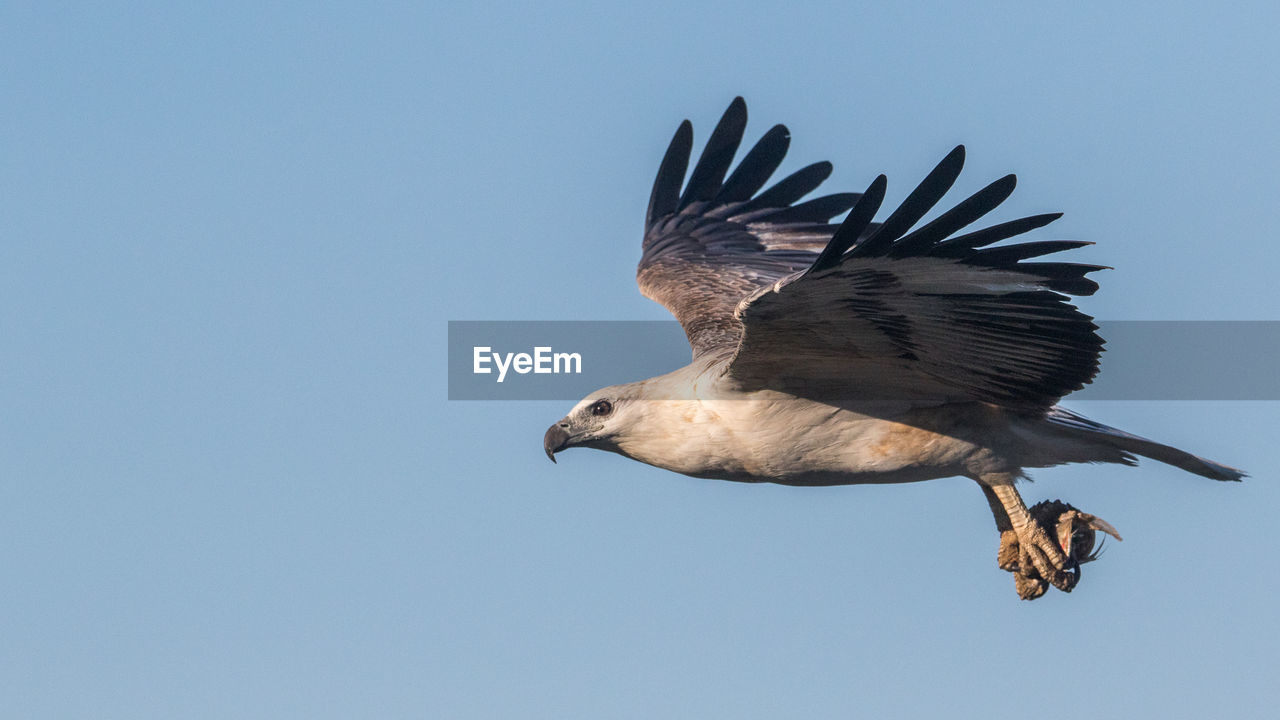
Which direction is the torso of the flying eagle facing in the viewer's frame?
to the viewer's left
